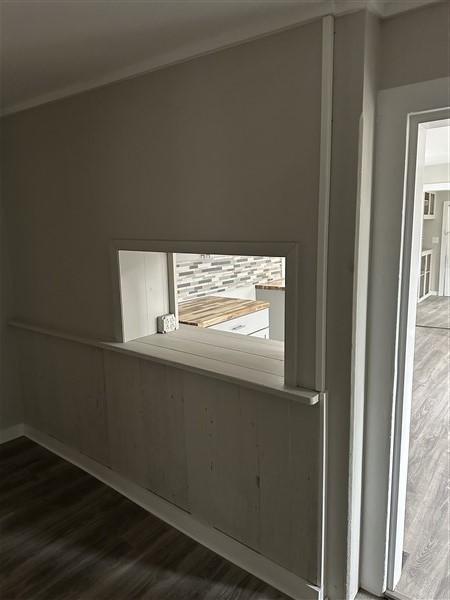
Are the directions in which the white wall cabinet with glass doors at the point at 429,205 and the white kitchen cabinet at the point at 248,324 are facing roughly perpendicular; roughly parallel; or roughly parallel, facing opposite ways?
roughly parallel

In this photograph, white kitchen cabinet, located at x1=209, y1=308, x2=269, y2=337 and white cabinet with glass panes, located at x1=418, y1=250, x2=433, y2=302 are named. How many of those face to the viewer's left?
0

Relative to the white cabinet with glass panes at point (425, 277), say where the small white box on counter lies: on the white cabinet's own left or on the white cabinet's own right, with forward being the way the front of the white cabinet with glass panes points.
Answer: on the white cabinet's own right

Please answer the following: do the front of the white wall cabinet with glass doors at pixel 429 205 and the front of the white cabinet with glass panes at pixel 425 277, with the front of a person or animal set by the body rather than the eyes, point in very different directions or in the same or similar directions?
same or similar directions

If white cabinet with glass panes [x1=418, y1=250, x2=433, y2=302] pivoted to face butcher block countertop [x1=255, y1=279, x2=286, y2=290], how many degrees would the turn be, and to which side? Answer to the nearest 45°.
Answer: approximately 90° to its right

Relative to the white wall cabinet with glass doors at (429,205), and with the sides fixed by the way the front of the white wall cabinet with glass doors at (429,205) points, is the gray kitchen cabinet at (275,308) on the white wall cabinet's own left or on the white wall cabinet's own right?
on the white wall cabinet's own right
